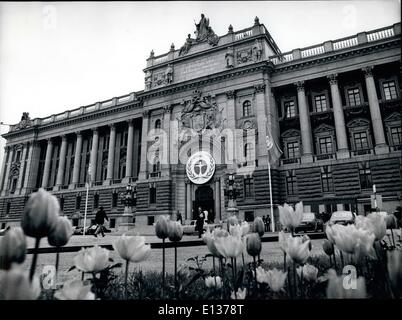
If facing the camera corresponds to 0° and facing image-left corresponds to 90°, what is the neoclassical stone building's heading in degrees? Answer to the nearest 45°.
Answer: approximately 45°

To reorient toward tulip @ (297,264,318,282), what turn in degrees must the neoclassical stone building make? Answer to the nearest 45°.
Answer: approximately 45° to its left

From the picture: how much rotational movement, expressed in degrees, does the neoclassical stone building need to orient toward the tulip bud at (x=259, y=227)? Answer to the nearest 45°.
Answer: approximately 45° to its left

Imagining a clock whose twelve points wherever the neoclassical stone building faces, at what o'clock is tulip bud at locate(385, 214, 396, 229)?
The tulip bud is roughly at 11 o'clock from the neoclassical stone building.

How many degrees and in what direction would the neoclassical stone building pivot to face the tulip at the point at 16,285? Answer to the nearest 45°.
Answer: approximately 45° to its left

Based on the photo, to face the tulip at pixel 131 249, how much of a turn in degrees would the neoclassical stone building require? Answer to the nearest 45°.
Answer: approximately 45° to its left

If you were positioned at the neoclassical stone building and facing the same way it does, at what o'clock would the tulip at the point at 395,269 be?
The tulip is roughly at 11 o'clock from the neoclassical stone building.

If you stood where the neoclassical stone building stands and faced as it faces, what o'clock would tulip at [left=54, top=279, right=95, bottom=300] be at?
The tulip is roughly at 11 o'clock from the neoclassical stone building.
